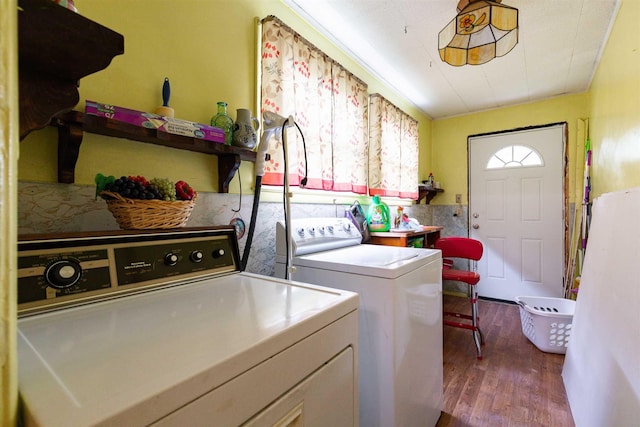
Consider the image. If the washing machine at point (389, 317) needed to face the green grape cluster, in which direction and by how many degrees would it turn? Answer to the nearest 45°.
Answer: approximately 90° to its right

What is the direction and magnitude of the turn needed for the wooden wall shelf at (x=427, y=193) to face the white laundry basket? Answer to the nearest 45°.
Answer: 0° — it already faces it

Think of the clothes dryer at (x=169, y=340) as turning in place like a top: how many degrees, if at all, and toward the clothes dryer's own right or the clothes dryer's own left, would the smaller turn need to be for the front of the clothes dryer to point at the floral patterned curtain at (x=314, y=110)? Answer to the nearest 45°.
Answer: approximately 90° to the clothes dryer's own left

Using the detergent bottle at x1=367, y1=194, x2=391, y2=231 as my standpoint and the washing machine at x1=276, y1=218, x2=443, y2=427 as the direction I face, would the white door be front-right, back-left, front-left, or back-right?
back-left

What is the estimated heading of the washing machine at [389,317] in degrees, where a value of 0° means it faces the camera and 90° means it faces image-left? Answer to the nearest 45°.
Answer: approximately 315°

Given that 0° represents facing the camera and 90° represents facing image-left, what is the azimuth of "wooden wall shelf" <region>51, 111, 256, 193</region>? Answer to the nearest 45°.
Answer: approximately 315°
